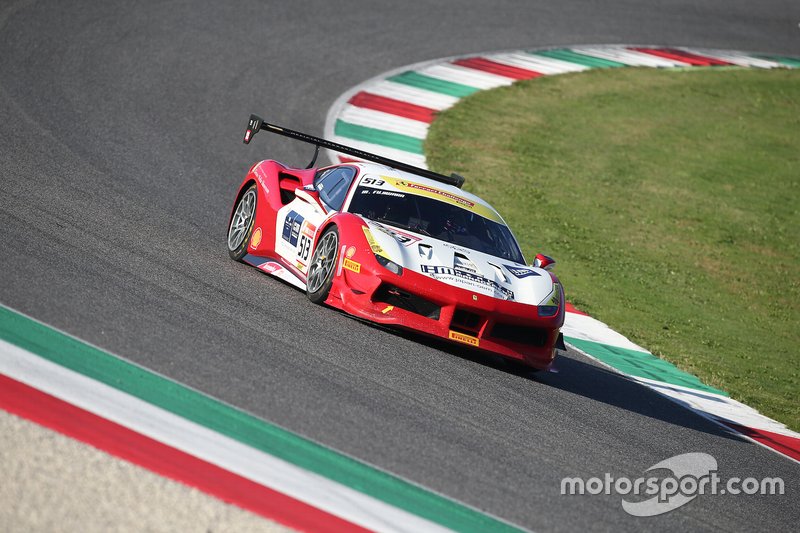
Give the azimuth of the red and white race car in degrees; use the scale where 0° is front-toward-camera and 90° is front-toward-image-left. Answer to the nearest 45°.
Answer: approximately 315°
